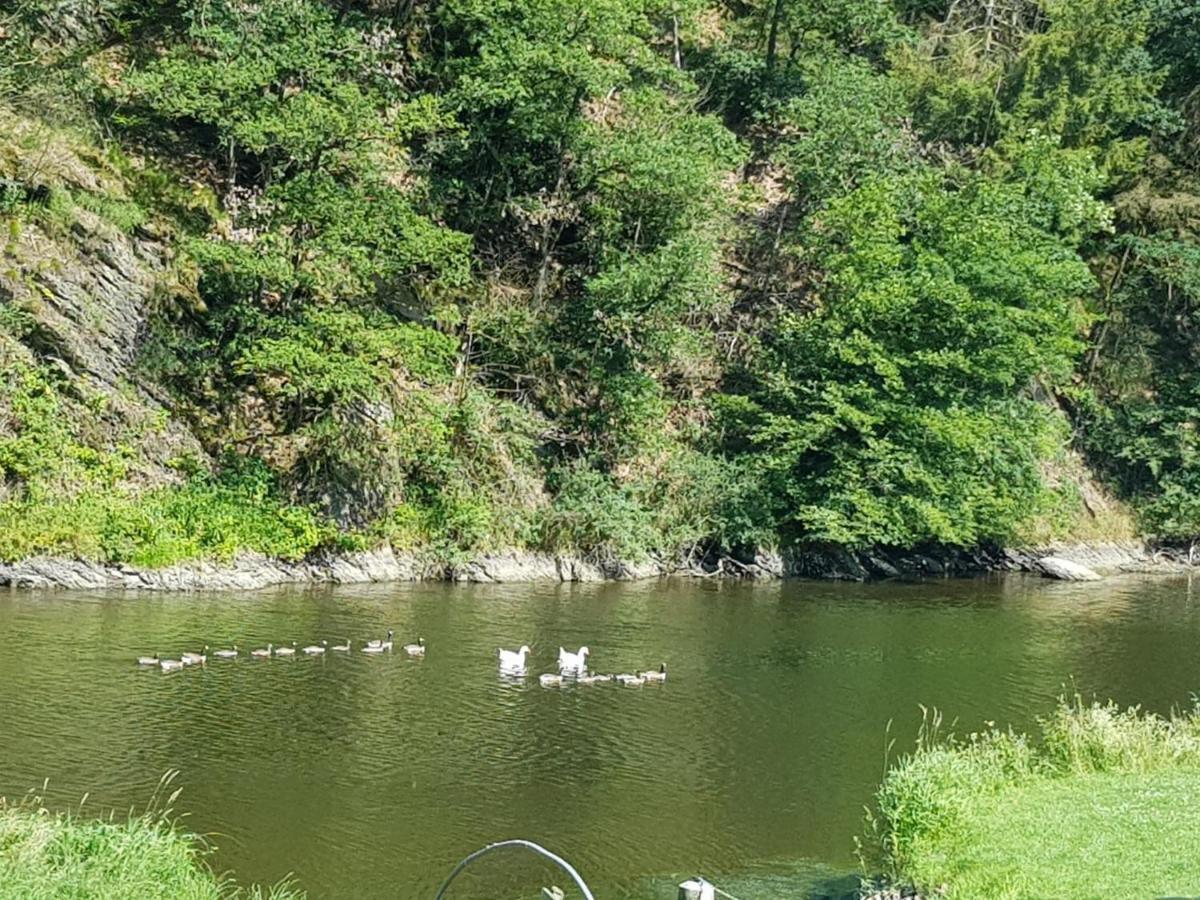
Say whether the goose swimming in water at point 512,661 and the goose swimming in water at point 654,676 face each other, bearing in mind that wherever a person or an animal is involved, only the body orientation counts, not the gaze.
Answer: no

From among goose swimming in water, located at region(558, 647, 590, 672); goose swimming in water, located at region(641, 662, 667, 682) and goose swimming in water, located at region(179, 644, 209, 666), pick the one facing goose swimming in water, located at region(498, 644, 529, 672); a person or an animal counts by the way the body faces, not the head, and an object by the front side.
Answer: goose swimming in water, located at region(179, 644, 209, 666)

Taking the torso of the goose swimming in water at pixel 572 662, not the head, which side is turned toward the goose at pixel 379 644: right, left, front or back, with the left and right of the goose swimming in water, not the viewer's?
back

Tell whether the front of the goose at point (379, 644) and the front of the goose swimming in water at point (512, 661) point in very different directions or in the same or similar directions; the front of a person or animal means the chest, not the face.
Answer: same or similar directions

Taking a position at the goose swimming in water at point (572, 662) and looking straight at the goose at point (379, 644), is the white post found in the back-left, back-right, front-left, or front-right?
back-left

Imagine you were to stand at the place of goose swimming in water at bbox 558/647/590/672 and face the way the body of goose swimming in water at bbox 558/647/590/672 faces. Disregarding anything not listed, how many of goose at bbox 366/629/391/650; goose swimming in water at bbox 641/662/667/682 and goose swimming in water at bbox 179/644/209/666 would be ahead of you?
1

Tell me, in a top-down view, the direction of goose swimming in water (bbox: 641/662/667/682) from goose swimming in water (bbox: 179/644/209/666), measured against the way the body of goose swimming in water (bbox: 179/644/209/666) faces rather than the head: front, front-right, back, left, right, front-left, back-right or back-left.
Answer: front

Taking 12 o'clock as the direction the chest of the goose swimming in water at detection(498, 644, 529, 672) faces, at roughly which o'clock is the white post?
The white post is roughly at 3 o'clock from the goose swimming in water.

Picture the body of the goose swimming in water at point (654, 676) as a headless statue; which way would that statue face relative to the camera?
to the viewer's right

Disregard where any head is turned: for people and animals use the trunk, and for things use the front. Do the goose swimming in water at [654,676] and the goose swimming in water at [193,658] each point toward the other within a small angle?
no

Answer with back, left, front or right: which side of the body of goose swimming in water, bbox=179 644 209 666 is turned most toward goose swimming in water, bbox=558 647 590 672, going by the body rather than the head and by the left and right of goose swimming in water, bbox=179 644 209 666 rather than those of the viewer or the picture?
front
